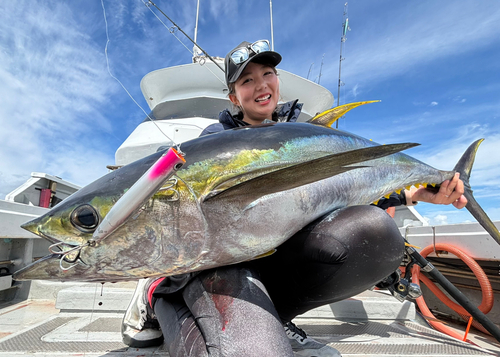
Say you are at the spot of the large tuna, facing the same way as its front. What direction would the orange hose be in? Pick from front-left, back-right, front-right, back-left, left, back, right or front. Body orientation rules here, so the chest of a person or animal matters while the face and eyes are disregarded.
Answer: back-right

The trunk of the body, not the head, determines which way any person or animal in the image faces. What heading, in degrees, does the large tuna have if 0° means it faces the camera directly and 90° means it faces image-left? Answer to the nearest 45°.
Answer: approximately 90°
